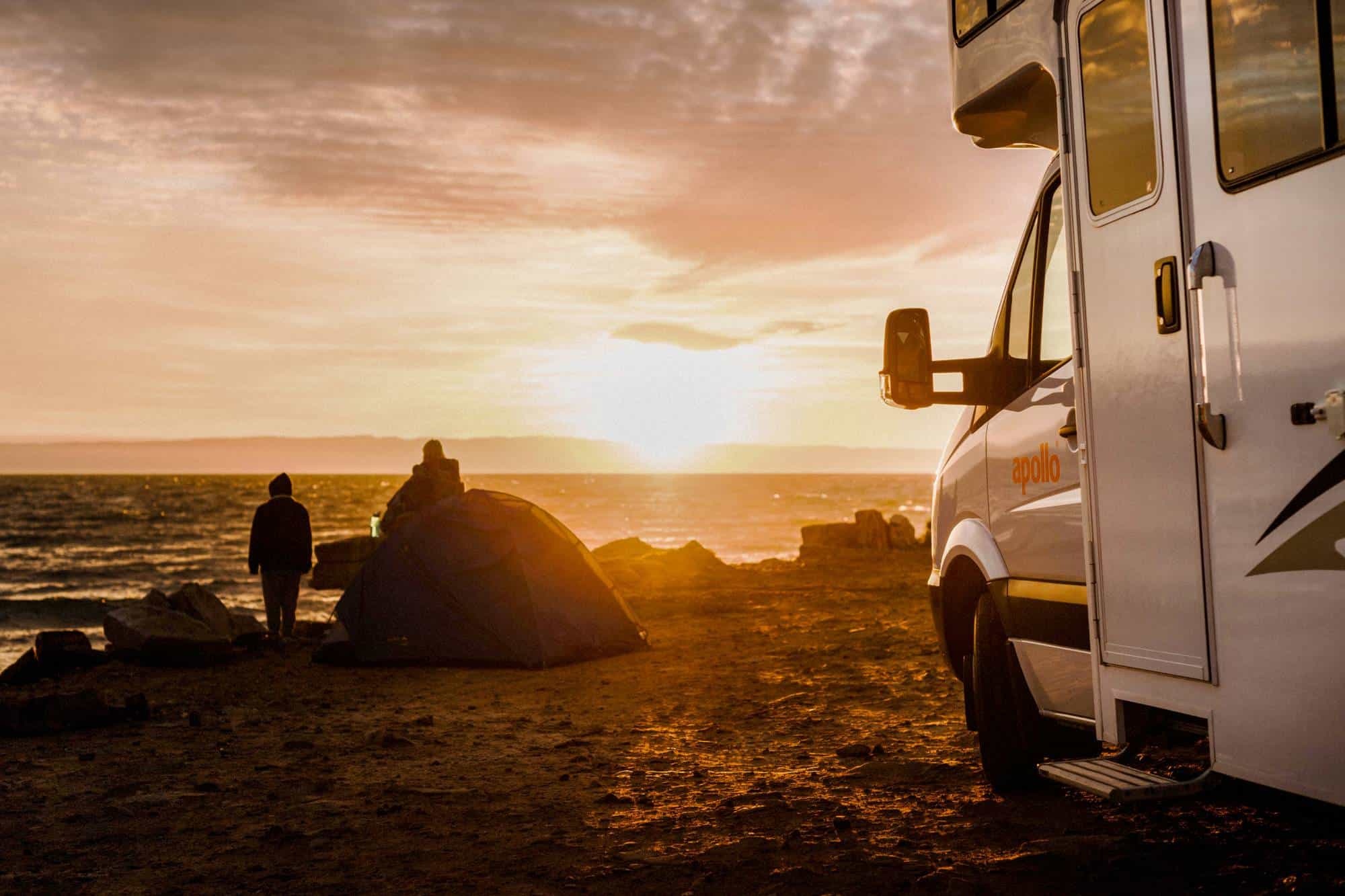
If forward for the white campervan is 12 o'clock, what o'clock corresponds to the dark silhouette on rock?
The dark silhouette on rock is roughly at 12 o'clock from the white campervan.

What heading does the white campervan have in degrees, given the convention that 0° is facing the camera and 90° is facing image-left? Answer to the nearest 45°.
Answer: approximately 135°

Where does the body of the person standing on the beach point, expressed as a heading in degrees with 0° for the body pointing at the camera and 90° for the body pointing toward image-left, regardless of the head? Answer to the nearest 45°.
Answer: approximately 180°

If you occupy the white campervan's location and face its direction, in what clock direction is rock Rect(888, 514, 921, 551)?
The rock is roughly at 1 o'clock from the white campervan.

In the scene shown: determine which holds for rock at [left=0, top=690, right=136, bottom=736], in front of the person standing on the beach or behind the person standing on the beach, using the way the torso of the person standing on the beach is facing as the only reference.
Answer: behind

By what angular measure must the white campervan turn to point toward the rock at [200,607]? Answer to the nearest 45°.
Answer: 0° — it already faces it

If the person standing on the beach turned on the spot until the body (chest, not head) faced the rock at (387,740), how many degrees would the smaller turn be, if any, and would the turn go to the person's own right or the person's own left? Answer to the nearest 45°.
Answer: approximately 180°

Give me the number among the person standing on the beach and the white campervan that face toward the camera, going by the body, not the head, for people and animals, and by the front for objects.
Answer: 0

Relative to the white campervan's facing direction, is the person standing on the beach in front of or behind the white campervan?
in front

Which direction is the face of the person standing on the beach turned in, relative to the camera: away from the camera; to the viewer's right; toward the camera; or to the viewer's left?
away from the camera

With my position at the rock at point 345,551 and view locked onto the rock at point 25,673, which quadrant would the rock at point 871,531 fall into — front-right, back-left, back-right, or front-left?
back-left
